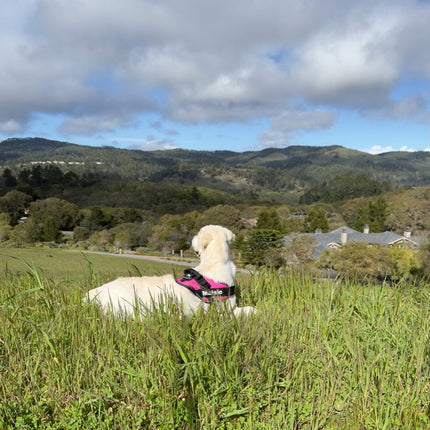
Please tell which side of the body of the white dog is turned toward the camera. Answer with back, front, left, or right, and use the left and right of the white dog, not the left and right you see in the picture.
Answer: right

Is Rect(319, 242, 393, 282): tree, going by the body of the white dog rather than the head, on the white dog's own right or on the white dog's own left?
on the white dog's own left
